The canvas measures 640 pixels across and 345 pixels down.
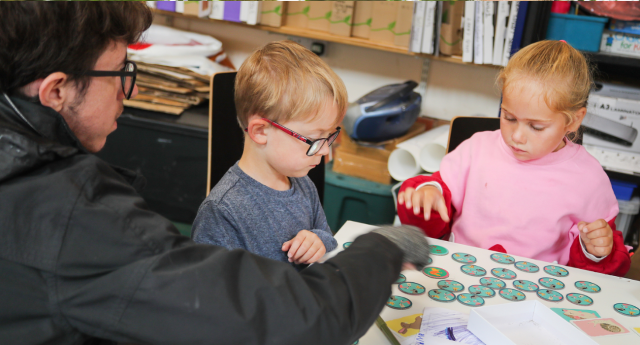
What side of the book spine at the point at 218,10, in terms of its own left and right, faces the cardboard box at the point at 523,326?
front

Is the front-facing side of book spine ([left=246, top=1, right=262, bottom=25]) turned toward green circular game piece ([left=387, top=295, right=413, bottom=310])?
yes

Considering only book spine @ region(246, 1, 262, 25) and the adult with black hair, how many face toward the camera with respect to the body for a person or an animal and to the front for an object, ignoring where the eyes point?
1

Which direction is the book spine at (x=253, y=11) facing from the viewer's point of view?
toward the camera

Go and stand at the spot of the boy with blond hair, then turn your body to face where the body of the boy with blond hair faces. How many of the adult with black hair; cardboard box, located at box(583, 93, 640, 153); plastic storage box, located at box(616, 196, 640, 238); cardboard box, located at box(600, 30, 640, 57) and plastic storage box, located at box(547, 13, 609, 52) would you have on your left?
4

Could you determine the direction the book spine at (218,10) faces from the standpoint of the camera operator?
facing the viewer

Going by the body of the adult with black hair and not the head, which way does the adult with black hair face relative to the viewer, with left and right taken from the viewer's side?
facing away from the viewer and to the right of the viewer

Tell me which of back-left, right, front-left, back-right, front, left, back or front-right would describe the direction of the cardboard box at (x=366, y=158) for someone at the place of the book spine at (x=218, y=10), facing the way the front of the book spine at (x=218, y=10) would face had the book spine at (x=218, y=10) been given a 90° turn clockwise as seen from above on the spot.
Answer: back-left

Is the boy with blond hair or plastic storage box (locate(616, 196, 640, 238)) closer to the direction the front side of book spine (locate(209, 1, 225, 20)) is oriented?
the boy with blond hair
